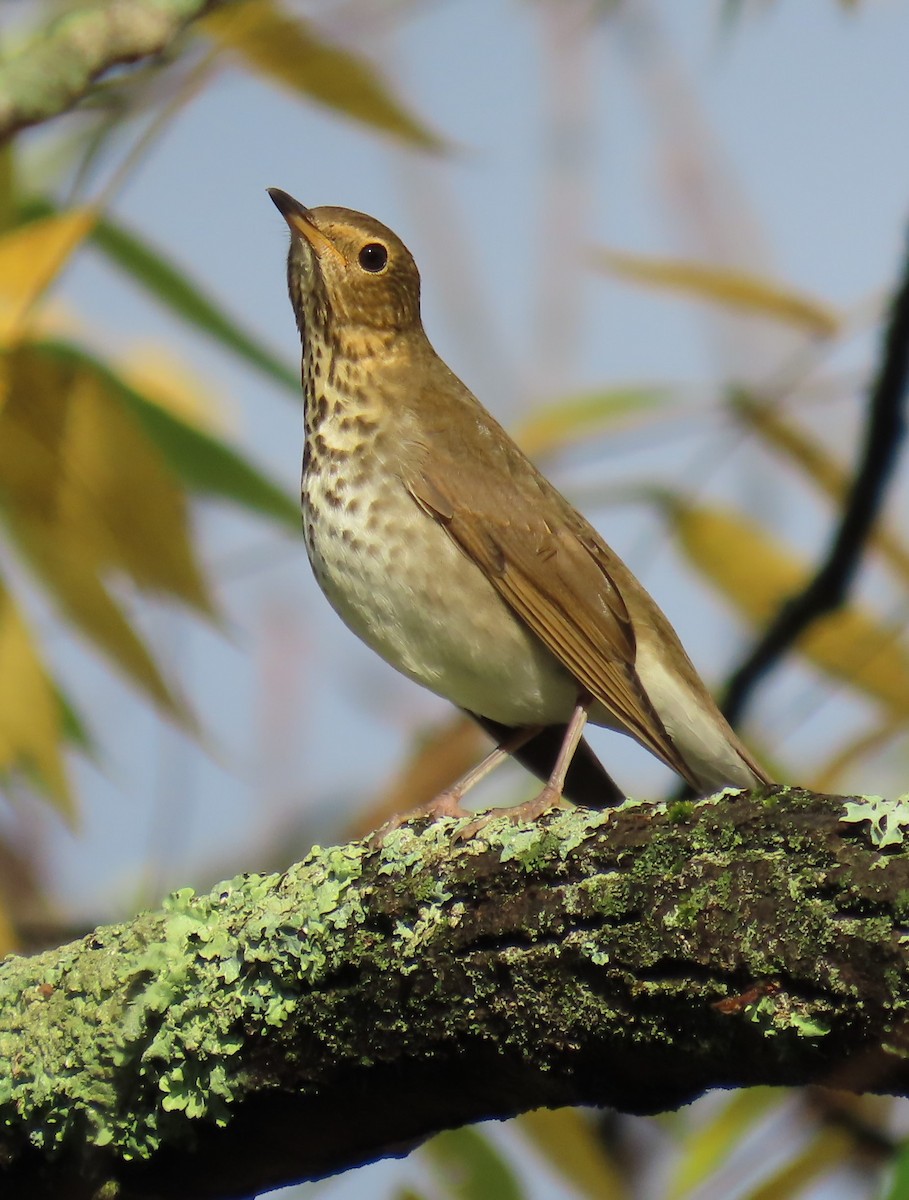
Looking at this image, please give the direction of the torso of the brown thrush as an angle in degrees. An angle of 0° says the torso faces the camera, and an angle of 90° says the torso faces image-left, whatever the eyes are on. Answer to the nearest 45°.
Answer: approximately 90°

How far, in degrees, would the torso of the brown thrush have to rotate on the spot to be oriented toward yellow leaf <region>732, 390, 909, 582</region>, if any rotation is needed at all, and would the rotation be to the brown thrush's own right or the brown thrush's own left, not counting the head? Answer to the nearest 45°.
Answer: approximately 180°

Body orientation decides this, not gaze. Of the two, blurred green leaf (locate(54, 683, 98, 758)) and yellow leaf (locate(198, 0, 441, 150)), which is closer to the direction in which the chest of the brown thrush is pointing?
the blurred green leaf

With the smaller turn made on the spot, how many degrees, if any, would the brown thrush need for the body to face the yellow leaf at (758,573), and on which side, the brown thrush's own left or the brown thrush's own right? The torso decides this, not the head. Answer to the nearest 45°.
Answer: approximately 135° to the brown thrush's own right
